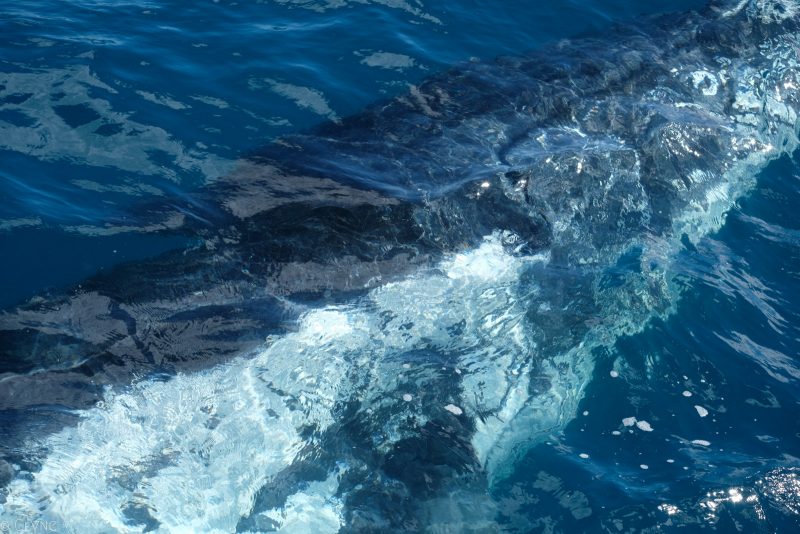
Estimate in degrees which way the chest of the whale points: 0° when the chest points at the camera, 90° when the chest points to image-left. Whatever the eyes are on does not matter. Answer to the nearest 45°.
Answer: approximately 225°
